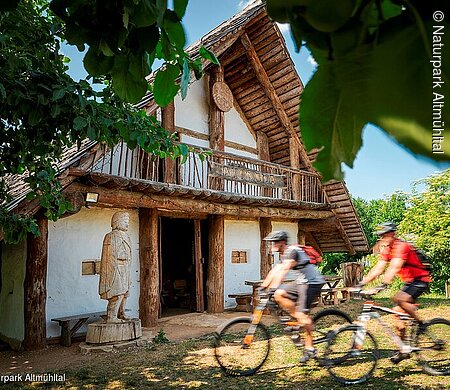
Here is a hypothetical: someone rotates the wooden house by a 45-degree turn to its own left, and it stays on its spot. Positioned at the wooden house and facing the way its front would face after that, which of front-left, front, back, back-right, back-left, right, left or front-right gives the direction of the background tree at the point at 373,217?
front-left

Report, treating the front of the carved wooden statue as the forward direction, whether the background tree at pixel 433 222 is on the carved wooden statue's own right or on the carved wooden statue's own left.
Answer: on the carved wooden statue's own left

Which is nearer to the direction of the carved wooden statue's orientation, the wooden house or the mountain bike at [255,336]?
the mountain bike

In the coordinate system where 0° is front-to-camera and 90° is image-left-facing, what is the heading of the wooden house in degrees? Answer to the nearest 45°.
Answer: approximately 315°

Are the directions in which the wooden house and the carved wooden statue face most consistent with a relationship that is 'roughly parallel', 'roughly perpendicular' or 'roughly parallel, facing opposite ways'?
roughly parallel

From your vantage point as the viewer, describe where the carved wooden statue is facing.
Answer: facing the viewer and to the right of the viewer
